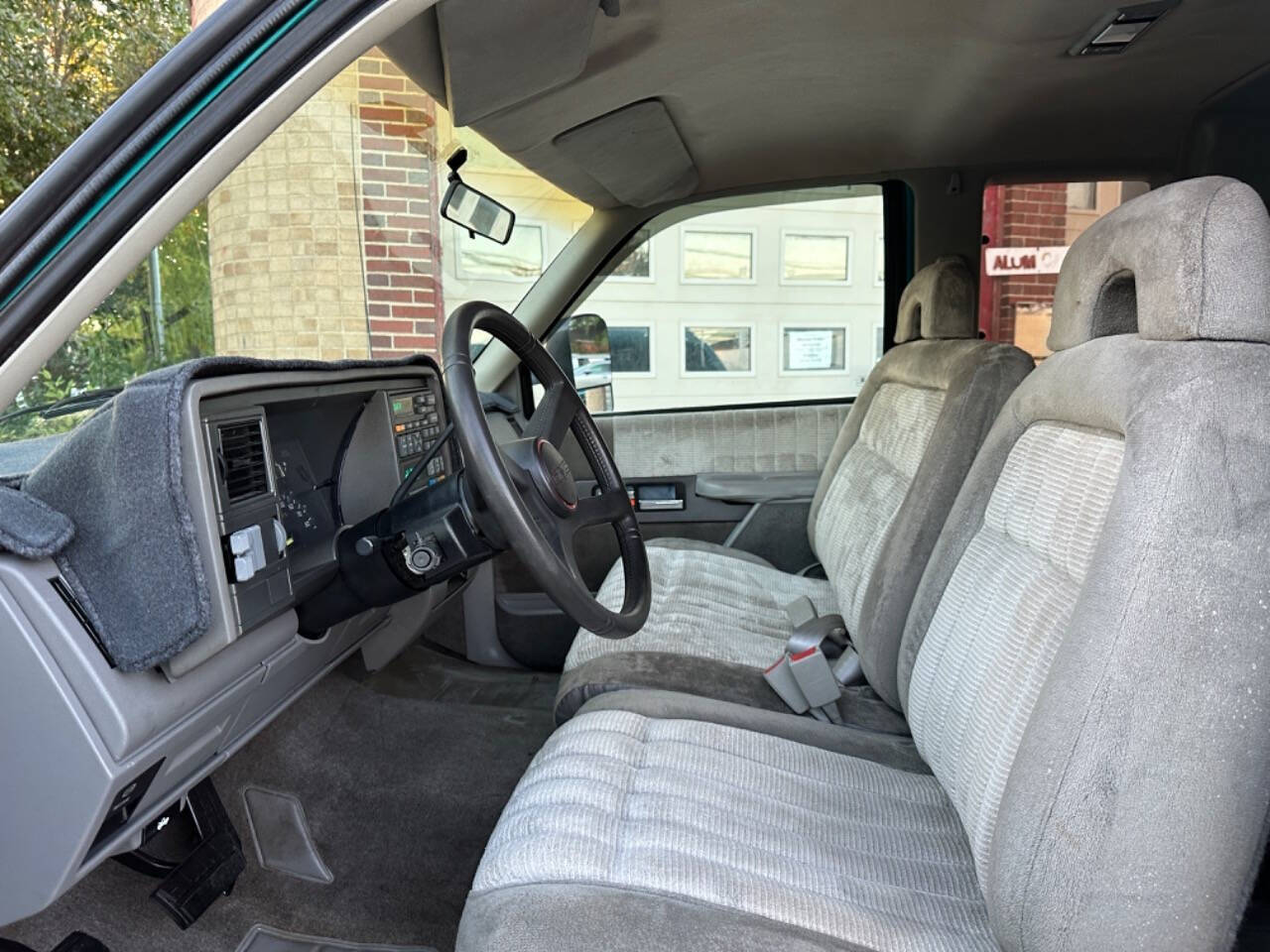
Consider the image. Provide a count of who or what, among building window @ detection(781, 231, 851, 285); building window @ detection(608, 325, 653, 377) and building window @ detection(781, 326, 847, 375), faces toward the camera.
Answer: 3

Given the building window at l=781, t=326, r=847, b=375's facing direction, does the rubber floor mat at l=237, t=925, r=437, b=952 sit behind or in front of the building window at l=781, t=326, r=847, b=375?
in front

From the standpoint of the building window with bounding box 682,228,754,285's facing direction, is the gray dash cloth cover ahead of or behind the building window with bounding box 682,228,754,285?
ahead

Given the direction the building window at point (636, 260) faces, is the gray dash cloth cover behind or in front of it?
in front

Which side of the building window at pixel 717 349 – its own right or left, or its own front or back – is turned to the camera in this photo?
front

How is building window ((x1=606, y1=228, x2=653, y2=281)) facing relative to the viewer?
toward the camera

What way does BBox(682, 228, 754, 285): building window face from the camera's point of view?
toward the camera

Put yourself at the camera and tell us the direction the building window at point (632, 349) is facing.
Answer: facing the viewer

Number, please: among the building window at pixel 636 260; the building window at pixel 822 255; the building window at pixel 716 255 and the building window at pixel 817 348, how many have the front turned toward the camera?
4
